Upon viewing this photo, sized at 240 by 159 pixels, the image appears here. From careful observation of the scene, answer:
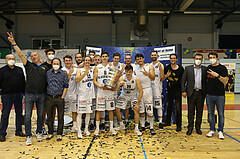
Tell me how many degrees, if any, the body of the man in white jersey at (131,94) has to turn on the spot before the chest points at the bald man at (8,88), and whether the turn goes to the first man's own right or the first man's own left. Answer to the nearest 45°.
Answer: approximately 90° to the first man's own right

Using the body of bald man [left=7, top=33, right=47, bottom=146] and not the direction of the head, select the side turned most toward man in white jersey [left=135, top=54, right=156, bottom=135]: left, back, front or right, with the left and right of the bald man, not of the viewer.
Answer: left

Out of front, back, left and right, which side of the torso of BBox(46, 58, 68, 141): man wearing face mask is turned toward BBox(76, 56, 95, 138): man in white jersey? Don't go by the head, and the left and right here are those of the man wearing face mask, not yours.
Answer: left

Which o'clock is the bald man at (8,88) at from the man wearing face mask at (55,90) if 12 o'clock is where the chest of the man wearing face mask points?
The bald man is roughly at 4 o'clock from the man wearing face mask.

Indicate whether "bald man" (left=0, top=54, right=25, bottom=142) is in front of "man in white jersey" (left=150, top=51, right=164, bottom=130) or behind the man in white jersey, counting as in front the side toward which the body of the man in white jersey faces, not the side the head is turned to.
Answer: in front
